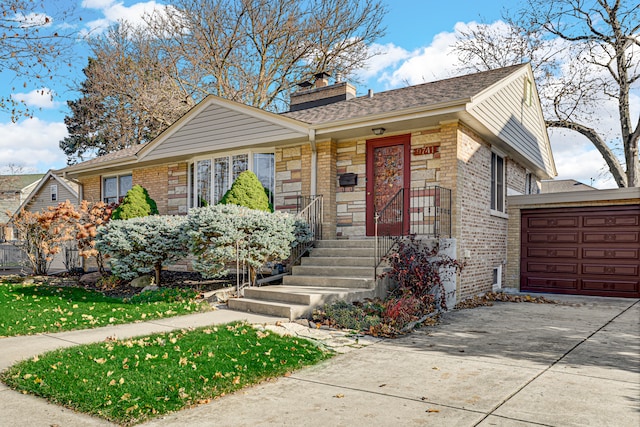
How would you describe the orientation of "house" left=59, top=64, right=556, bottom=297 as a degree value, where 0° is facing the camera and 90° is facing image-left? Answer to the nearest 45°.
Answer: approximately 45°

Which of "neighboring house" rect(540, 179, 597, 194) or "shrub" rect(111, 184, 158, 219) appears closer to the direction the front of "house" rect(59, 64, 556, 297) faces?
the shrub

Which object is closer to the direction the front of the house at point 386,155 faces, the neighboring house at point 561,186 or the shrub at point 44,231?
the shrub

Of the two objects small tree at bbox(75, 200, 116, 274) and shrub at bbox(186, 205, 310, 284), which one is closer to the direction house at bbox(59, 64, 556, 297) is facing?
the shrub

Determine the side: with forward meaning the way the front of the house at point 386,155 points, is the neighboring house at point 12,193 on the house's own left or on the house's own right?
on the house's own right

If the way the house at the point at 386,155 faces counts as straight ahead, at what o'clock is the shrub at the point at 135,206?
The shrub is roughly at 2 o'clock from the house.

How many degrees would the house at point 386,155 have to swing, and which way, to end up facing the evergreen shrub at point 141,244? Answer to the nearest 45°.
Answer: approximately 45° to its right

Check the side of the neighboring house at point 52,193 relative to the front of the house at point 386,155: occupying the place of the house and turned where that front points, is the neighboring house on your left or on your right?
on your right

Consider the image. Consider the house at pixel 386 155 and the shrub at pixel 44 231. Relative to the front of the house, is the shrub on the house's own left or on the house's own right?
on the house's own right

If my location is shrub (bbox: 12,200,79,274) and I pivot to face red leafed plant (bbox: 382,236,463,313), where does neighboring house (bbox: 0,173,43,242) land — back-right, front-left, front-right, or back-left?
back-left
